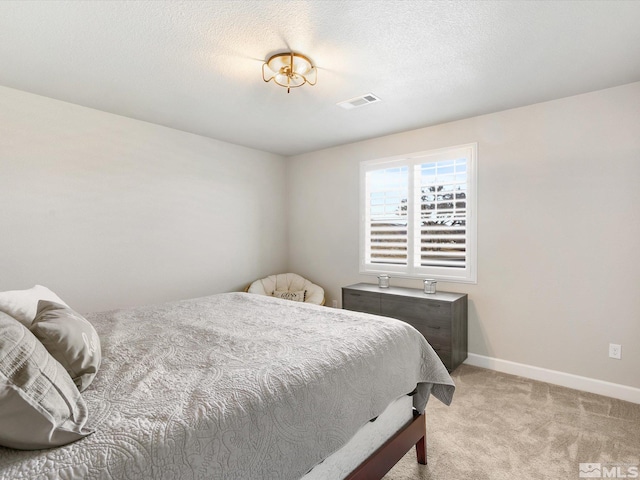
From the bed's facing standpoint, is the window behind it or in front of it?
in front

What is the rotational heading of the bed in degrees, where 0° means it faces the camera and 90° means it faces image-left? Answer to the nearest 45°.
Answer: approximately 225°
